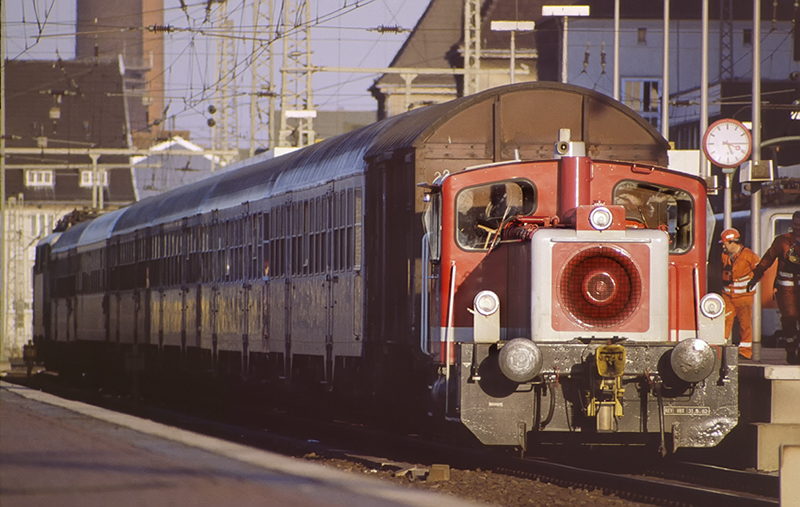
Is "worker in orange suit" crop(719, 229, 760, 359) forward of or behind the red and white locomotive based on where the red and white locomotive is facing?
behind

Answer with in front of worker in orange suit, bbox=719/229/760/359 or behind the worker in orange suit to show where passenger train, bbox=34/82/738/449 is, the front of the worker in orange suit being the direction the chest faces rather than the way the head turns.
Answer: in front

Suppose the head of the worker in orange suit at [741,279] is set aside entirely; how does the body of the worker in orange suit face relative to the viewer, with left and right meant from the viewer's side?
facing the viewer and to the left of the viewer

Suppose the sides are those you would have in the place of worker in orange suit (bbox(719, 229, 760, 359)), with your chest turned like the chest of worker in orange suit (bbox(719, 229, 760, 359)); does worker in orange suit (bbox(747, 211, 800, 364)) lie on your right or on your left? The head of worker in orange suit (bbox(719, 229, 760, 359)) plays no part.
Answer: on your left

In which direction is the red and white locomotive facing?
toward the camera

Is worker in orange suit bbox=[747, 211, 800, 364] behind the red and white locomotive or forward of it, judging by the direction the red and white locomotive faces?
behind

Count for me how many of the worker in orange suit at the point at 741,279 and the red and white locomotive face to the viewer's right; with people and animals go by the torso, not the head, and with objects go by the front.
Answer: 0

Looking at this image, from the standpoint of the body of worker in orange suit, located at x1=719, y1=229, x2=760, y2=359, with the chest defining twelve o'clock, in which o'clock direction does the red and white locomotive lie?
The red and white locomotive is roughly at 11 o'clock from the worker in orange suit.
